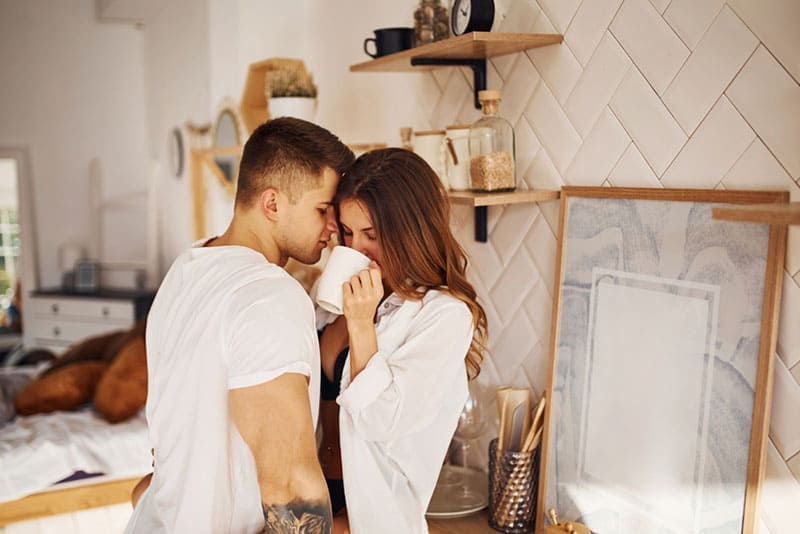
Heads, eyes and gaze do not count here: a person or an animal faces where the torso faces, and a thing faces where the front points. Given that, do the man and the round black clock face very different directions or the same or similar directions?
very different directions

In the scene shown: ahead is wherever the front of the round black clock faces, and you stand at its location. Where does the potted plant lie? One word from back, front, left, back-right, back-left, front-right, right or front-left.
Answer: right

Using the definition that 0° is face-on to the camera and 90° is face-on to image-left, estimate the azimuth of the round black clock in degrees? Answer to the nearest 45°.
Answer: approximately 45°

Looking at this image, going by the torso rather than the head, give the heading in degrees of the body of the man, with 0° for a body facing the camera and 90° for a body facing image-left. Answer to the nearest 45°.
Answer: approximately 225°

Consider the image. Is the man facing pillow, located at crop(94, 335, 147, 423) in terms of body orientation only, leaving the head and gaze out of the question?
no

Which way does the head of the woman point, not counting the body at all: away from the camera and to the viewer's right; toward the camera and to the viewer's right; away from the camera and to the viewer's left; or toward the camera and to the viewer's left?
toward the camera and to the viewer's left

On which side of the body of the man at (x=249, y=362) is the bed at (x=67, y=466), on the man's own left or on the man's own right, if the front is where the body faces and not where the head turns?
on the man's own left

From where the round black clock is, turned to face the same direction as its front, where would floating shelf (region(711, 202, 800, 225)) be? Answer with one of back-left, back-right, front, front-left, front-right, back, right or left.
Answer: left

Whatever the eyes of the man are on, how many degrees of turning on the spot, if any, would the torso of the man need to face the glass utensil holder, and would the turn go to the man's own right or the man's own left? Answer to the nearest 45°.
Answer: approximately 45° to the man's own right

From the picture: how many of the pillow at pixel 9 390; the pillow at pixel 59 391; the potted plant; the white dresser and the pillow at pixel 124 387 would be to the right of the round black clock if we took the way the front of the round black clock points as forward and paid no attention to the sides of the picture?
5

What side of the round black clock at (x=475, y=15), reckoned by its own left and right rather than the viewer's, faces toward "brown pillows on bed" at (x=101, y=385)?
right

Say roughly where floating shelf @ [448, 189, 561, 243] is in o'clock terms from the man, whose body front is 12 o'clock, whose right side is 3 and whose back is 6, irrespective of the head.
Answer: The floating shelf is roughly at 1 o'clock from the man.

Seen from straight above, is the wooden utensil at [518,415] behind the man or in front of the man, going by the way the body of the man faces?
in front

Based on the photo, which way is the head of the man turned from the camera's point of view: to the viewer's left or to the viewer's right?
to the viewer's right

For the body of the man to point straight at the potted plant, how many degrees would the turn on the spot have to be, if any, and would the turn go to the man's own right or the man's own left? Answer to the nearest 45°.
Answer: approximately 45° to the man's own left
